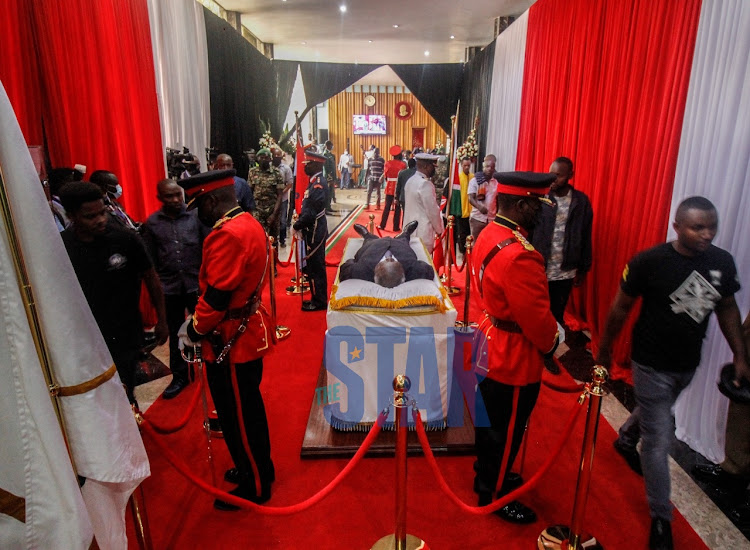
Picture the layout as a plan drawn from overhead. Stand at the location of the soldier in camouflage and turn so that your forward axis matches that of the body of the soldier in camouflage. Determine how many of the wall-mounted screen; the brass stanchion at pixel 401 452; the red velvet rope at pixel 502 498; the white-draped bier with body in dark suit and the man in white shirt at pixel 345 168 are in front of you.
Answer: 3

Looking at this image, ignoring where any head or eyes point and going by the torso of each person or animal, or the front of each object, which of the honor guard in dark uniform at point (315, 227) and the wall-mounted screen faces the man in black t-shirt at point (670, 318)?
the wall-mounted screen

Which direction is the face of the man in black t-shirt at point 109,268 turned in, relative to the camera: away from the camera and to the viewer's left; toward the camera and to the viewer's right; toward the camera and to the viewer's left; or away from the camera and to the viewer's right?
toward the camera and to the viewer's right

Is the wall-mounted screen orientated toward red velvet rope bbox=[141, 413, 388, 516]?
yes
